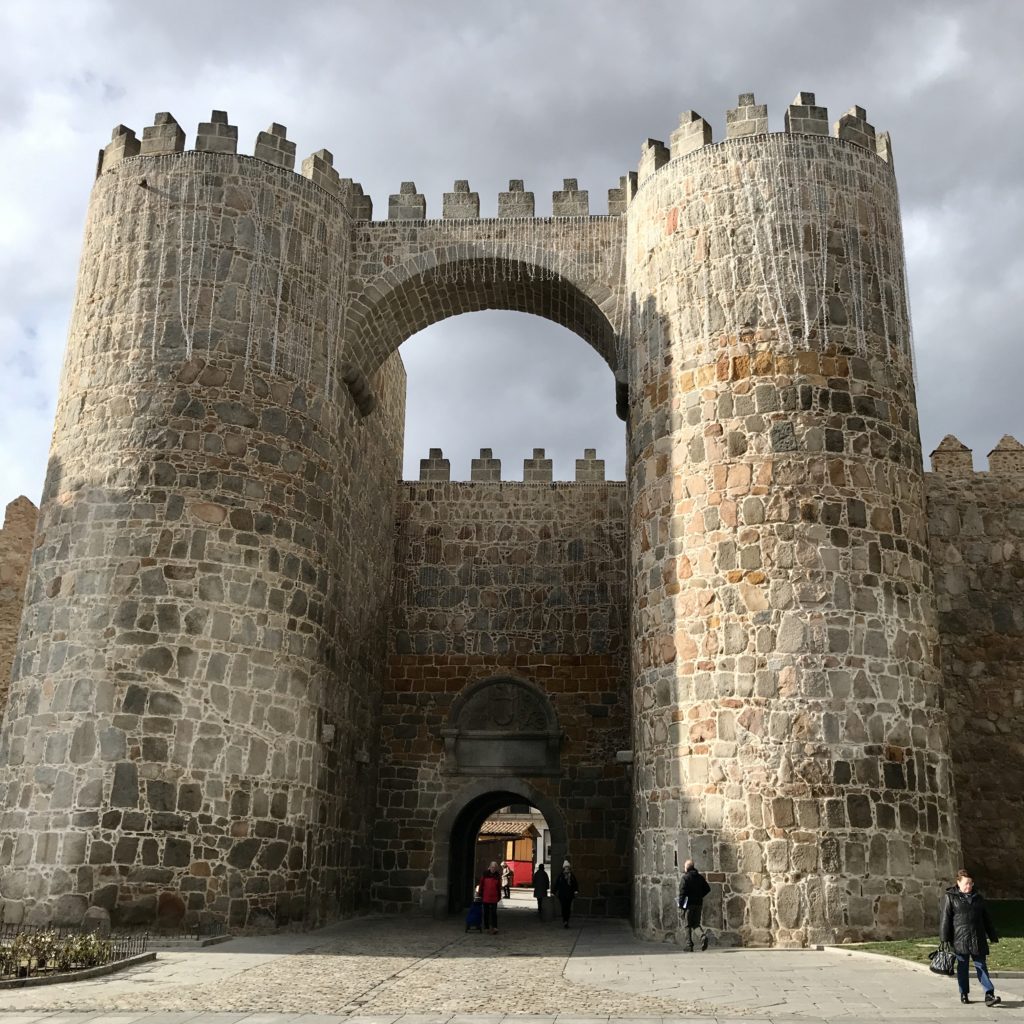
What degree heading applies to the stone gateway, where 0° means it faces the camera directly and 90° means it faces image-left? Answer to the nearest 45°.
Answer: approximately 0°

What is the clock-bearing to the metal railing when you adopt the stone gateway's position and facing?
The metal railing is roughly at 2 o'clock from the stone gateway.

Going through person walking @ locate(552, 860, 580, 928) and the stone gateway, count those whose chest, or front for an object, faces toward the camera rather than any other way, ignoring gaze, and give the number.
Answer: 2

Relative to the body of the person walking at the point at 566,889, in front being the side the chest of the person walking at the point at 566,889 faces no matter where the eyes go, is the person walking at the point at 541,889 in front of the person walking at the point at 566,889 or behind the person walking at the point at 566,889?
behind

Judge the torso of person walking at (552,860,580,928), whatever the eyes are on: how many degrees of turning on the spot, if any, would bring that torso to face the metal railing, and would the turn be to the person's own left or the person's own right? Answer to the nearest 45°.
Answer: approximately 45° to the person's own right

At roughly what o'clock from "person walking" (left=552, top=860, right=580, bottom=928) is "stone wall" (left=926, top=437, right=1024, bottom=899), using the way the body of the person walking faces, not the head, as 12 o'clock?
The stone wall is roughly at 9 o'clock from the person walking.
